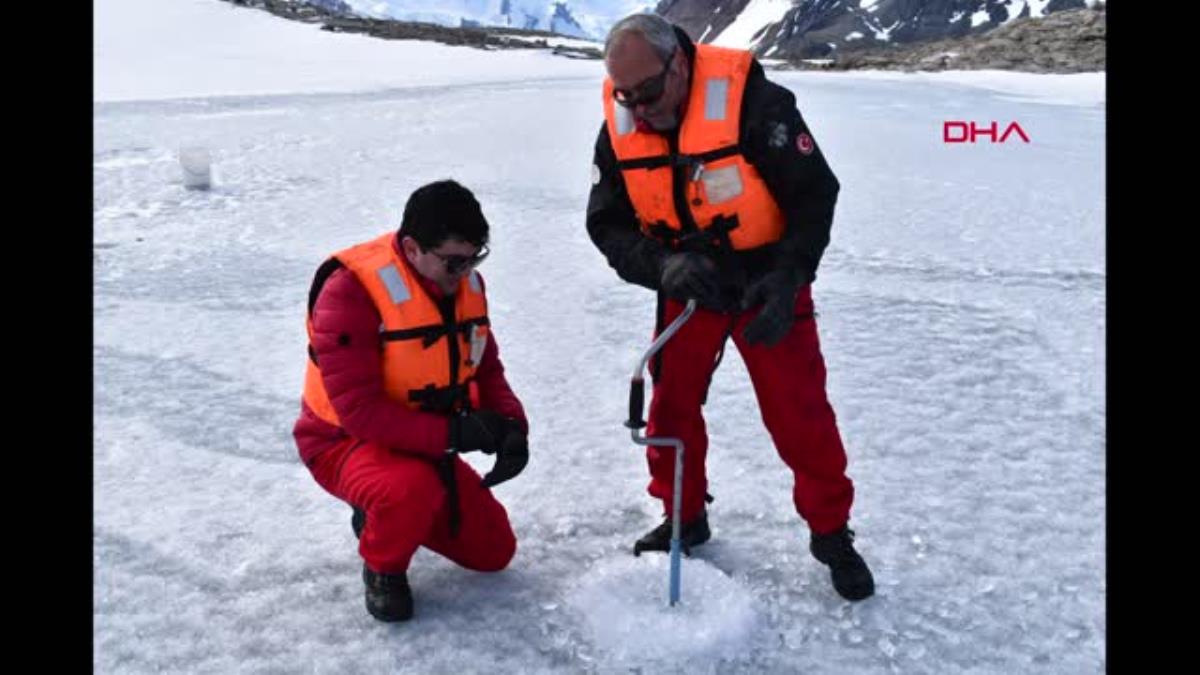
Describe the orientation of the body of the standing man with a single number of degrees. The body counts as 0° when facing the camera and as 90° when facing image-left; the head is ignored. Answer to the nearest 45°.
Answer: approximately 45°

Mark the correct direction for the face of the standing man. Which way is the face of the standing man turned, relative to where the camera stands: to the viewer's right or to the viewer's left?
to the viewer's left
